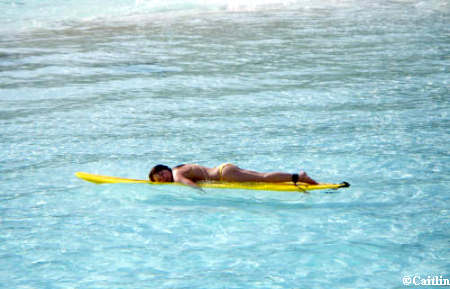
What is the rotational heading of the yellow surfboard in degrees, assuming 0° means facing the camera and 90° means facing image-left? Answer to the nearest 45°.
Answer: approximately 90°
